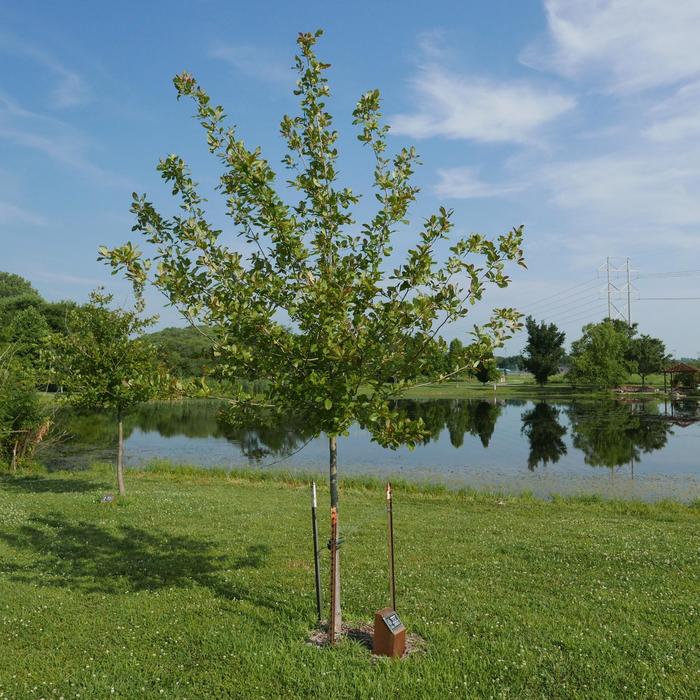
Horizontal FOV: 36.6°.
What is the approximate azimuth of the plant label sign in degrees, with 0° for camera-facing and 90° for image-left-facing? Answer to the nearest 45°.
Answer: approximately 315°

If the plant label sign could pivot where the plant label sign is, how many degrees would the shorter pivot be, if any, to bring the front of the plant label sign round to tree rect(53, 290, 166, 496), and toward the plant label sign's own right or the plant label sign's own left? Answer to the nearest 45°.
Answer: approximately 180°

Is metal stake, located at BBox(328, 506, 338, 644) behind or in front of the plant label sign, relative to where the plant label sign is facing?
behind

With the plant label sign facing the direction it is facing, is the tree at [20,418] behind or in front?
behind
